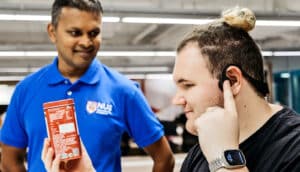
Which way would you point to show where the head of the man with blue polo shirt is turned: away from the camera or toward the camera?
toward the camera

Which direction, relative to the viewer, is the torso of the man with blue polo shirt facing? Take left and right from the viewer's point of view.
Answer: facing the viewer
